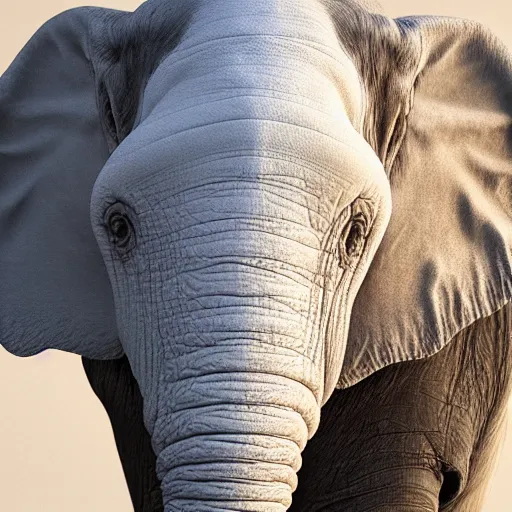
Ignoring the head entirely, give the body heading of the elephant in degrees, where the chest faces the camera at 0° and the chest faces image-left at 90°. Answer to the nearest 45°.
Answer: approximately 0°
